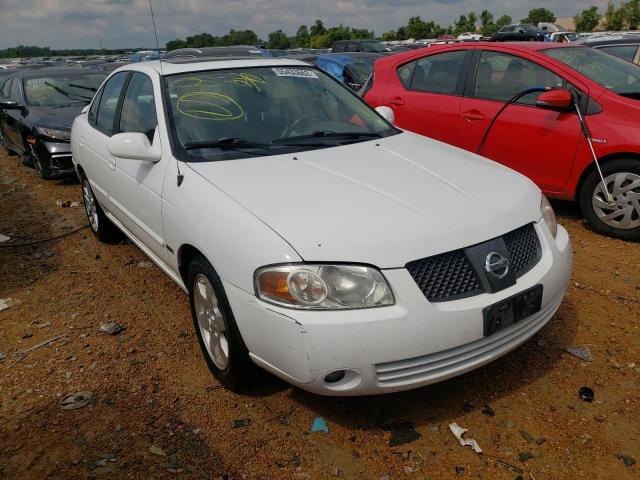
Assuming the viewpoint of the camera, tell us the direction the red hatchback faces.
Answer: facing the viewer and to the right of the viewer

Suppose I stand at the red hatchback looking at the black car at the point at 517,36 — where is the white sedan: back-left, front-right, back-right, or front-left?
back-left

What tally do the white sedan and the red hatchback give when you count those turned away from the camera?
0

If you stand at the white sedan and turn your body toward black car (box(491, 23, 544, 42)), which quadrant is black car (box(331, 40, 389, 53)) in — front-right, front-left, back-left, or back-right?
front-left

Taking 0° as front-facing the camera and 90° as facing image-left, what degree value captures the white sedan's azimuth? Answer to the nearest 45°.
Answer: approximately 315°

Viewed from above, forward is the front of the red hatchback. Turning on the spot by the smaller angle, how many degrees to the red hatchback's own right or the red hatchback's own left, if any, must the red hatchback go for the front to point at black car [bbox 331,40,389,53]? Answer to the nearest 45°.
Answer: approximately 135° to the red hatchback's own left

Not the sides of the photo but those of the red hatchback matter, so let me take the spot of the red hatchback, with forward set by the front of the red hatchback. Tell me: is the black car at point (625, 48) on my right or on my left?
on my left

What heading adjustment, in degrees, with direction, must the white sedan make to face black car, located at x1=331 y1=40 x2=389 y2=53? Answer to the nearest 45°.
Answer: approximately 135° to its left

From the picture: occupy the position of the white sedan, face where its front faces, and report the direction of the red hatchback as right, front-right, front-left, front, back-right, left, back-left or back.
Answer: left

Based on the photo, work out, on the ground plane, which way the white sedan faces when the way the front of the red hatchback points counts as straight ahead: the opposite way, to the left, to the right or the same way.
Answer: the same way

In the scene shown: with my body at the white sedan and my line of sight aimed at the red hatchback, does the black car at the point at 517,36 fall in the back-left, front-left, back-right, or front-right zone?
front-left

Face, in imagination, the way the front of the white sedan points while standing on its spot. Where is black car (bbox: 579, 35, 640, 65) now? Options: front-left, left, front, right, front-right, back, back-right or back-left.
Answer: left

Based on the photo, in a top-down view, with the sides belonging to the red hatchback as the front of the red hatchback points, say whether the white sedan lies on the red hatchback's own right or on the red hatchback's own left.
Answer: on the red hatchback's own right
